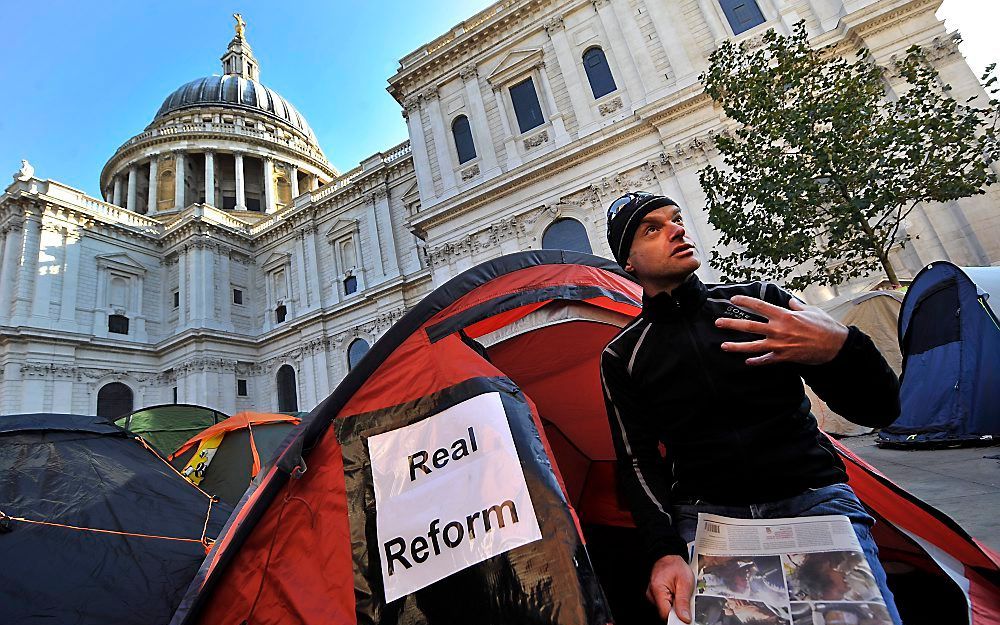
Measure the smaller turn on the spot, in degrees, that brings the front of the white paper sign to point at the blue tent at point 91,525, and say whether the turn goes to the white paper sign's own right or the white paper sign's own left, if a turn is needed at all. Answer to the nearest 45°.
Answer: approximately 135° to the white paper sign's own right

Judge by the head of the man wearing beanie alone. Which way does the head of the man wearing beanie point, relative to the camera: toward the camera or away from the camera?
toward the camera

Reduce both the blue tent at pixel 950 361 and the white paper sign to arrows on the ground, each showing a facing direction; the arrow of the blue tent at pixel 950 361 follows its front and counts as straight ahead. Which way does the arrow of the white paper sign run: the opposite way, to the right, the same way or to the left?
to the left

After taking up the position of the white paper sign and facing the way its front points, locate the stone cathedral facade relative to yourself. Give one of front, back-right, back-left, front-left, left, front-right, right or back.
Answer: back

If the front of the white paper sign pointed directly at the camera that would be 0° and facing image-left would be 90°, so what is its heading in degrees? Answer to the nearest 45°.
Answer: approximately 0°

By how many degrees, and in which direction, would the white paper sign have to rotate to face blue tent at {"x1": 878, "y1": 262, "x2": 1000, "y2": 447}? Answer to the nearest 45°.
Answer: approximately 90° to its left

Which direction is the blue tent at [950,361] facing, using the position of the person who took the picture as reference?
facing the viewer and to the left of the viewer

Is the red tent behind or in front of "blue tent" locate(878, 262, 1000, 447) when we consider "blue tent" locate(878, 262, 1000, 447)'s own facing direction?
in front

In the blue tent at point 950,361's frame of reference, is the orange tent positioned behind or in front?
in front

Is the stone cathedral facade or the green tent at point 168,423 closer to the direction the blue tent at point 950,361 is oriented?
the green tent

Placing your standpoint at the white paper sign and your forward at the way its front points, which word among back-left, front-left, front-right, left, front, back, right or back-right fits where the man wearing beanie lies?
front-left

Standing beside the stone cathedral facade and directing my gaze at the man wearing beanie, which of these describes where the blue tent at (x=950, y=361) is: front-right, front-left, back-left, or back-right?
front-left

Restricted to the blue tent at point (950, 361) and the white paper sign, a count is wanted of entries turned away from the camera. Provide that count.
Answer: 0
